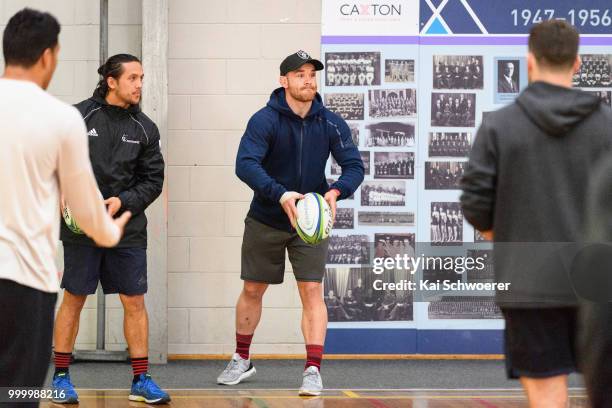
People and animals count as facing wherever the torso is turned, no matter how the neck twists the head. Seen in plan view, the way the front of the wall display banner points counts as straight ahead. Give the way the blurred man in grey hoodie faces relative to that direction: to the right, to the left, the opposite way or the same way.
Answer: the opposite way

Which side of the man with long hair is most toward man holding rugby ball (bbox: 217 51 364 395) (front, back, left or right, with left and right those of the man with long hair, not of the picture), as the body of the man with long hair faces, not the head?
left

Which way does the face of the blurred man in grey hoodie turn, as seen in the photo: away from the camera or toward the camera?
away from the camera

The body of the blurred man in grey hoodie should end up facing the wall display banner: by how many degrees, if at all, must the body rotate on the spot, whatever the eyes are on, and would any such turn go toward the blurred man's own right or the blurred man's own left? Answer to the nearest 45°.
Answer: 0° — they already face it

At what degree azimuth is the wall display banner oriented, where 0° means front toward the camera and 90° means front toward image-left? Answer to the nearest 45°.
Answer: approximately 0°

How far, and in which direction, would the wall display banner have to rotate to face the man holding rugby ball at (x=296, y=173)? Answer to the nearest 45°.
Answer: approximately 45° to its right

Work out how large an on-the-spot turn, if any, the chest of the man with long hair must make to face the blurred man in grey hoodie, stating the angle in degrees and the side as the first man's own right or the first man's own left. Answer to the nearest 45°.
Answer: approximately 45° to the first man's own left

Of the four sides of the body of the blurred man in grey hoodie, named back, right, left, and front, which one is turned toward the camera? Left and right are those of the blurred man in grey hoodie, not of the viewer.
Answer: back
